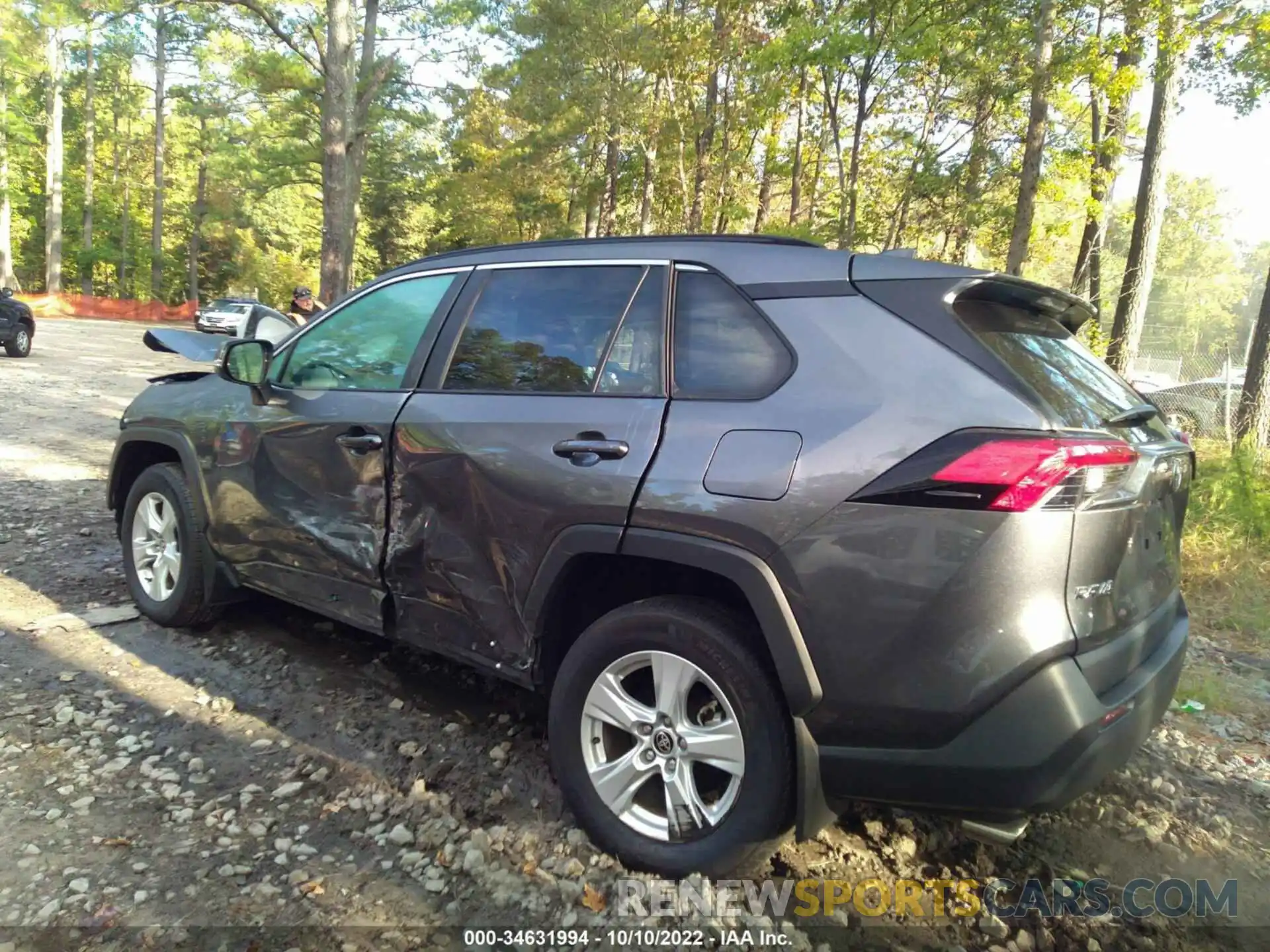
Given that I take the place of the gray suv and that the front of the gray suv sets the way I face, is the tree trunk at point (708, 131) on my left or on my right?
on my right

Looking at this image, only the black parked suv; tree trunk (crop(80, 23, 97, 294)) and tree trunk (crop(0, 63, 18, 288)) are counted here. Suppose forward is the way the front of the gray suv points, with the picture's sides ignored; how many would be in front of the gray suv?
3

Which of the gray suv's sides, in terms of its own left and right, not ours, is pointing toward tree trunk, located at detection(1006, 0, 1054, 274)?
right

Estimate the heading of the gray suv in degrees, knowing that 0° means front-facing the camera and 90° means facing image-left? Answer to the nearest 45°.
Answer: approximately 135°

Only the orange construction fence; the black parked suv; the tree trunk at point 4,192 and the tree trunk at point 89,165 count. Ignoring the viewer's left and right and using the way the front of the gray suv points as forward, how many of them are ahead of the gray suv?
4

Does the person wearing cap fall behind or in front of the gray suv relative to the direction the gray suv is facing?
in front

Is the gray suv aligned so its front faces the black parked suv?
yes

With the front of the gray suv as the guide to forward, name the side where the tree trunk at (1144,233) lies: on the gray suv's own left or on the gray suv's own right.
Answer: on the gray suv's own right

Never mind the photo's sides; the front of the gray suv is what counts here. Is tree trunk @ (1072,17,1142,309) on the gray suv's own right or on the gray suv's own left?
on the gray suv's own right

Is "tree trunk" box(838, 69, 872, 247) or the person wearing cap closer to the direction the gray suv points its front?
the person wearing cap

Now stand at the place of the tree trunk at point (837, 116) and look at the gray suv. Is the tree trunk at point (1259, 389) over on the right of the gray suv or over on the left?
left

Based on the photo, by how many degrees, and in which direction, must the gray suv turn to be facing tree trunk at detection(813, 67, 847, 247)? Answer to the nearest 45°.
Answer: approximately 45° to its right

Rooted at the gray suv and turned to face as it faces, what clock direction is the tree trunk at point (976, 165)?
The tree trunk is roughly at 2 o'clock from the gray suv.

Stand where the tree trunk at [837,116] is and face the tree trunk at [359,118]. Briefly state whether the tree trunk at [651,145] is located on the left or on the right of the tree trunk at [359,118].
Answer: right

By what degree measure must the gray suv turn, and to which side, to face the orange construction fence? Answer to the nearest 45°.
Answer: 0° — it already faces it
